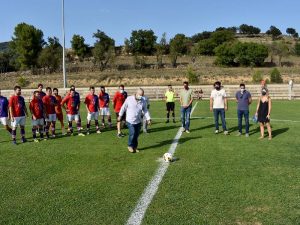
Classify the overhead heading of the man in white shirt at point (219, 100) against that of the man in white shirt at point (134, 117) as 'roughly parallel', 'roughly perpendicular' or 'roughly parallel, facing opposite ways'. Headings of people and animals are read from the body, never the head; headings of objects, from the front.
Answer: roughly parallel

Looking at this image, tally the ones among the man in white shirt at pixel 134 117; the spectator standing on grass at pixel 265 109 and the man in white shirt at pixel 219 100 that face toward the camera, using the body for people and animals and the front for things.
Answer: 3

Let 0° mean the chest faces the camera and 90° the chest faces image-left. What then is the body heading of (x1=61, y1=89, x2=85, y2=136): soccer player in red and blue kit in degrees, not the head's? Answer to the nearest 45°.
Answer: approximately 315°

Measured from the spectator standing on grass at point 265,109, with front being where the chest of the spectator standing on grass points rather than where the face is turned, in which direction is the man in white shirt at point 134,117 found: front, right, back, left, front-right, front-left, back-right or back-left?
front-right

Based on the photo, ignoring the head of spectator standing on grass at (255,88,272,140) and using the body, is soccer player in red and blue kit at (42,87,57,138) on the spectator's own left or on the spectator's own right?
on the spectator's own right

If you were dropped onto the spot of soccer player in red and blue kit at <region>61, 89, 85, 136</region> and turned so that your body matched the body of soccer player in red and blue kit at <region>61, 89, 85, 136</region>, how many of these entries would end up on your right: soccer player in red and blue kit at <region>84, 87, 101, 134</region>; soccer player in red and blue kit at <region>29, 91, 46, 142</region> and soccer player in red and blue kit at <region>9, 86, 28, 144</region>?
2

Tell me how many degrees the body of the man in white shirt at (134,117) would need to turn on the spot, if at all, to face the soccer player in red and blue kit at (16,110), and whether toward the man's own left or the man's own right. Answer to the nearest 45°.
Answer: approximately 135° to the man's own right

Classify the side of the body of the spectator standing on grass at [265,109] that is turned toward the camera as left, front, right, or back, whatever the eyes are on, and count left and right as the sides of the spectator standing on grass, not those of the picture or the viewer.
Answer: front

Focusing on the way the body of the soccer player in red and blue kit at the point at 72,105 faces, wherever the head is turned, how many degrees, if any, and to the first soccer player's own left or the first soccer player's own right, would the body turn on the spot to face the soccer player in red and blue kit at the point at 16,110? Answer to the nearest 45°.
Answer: approximately 90° to the first soccer player's own right

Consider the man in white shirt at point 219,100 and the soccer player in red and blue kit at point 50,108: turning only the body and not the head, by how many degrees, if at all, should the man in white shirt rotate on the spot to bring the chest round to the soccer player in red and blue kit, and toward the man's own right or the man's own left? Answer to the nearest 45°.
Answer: approximately 90° to the man's own right

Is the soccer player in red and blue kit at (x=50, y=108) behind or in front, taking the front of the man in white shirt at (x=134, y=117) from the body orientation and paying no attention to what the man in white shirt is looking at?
behind

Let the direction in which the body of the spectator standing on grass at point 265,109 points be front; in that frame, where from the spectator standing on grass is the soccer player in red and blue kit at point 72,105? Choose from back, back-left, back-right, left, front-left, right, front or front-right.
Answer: right

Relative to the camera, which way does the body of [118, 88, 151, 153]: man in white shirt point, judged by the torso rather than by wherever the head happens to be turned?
toward the camera
